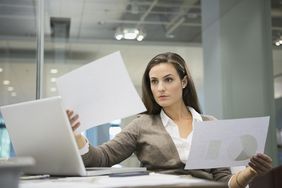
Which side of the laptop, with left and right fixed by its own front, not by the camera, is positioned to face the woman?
front

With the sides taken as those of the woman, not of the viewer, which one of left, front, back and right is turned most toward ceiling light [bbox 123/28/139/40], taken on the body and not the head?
back

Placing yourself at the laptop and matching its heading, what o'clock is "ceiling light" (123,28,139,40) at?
The ceiling light is roughly at 11 o'clock from the laptop.

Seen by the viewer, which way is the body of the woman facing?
toward the camera

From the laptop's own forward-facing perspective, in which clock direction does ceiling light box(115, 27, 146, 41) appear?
The ceiling light is roughly at 11 o'clock from the laptop.

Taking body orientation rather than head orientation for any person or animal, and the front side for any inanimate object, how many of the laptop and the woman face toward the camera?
1

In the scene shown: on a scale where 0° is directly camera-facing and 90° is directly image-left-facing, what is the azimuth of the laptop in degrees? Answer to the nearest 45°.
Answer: approximately 225°
